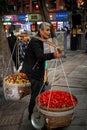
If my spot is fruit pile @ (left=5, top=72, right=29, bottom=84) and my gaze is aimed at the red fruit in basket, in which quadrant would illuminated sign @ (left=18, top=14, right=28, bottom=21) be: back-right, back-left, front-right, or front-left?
back-left

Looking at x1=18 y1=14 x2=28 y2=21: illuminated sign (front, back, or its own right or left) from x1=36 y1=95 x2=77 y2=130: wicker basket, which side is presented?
front

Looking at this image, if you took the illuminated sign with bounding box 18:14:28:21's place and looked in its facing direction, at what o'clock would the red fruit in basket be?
The red fruit in basket is roughly at 12 o'clock from the illuminated sign.

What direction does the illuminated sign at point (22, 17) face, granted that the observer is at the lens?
facing the viewer

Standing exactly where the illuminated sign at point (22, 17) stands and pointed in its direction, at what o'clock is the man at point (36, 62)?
The man is roughly at 12 o'clock from the illuminated sign.

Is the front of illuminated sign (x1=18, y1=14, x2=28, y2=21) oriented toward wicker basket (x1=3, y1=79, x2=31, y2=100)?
yes

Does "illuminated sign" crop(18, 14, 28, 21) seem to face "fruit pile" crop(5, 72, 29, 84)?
yes
